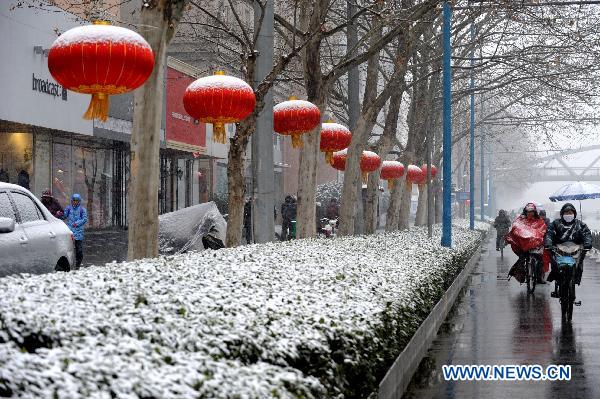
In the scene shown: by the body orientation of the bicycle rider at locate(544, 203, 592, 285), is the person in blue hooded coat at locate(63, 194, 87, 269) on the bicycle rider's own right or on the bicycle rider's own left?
on the bicycle rider's own right

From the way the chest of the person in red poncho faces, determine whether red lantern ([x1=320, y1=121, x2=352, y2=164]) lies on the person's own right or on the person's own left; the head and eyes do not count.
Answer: on the person's own right

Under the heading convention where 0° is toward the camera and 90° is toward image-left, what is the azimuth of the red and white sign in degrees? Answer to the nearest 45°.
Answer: approximately 315°

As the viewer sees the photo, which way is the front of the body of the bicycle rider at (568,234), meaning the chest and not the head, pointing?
toward the camera

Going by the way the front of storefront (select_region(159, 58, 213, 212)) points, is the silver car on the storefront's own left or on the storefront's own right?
on the storefront's own right

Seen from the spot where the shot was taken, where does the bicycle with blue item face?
facing the viewer

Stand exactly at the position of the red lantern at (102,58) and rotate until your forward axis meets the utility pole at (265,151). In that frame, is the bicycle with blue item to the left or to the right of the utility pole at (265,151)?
right

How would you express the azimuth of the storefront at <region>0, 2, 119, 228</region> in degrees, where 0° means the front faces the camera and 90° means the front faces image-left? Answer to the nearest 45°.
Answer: approximately 315°

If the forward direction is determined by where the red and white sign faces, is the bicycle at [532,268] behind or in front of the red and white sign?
in front

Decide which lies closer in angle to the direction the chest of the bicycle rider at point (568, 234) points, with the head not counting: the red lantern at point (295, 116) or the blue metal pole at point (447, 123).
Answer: the red lantern

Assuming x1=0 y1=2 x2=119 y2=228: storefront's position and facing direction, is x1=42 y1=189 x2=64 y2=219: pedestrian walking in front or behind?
in front

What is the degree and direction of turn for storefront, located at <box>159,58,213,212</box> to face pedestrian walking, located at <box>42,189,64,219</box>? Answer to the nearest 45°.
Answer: approximately 45° to its right
